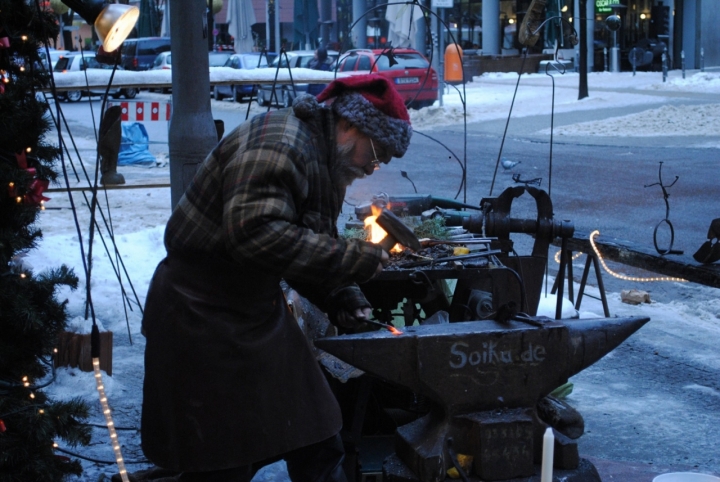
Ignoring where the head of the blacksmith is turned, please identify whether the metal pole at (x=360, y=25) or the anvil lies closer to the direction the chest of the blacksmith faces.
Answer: the anvil

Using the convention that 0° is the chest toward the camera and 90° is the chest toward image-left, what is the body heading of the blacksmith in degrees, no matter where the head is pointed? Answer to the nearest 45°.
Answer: approximately 270°

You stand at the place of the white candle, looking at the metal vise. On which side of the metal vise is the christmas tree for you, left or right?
left

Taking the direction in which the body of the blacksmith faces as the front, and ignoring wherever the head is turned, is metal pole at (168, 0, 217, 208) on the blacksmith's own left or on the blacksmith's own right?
on the blacksmith's own left

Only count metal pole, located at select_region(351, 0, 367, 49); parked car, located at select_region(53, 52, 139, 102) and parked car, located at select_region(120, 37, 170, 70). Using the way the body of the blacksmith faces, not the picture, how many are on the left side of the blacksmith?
3

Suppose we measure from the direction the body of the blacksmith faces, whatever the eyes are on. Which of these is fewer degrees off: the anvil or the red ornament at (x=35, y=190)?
the anvil

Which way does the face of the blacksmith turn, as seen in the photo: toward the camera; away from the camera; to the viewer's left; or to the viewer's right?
to the viewer's right

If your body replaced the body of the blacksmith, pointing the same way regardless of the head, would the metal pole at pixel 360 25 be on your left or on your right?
on your left

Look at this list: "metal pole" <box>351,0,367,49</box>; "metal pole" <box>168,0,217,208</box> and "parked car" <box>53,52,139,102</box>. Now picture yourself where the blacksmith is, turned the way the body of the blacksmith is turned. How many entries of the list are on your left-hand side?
3

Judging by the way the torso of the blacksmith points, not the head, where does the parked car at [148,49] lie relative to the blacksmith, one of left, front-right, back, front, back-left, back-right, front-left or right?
left
